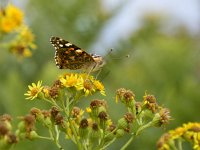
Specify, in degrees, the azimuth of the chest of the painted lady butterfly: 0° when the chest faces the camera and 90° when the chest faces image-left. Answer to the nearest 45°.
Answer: approximately 270°
